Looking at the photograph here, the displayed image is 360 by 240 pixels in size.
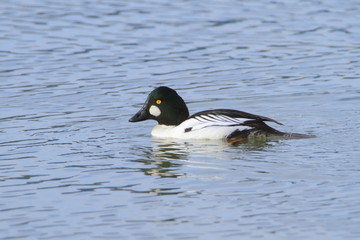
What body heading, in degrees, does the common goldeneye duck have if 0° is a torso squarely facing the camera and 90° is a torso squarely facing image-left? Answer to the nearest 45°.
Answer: approximately 90°
